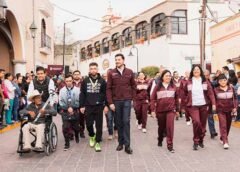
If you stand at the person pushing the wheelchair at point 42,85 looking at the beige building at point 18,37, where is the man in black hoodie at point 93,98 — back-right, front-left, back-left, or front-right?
back-right

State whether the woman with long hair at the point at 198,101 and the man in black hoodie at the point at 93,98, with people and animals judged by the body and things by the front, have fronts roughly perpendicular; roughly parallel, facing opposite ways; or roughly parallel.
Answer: roughly parallel

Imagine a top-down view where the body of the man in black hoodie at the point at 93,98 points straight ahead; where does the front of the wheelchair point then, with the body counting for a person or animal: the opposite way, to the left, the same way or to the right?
the same way

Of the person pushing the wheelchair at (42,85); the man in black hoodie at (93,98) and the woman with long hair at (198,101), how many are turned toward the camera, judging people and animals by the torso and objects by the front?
3

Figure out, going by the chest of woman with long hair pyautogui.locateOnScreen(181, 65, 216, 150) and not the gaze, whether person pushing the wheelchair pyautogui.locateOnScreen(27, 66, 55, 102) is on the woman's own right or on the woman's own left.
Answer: on the woman's own right

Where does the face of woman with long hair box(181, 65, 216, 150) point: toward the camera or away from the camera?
toward the camera

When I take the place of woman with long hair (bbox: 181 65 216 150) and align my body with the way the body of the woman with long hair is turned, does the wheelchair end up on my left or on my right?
on my right

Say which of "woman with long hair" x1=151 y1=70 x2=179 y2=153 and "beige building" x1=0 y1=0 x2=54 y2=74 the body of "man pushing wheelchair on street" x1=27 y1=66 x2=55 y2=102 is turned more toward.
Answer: the woman with long hair

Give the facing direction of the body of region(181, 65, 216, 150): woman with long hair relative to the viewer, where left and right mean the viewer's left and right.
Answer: facing the viewer

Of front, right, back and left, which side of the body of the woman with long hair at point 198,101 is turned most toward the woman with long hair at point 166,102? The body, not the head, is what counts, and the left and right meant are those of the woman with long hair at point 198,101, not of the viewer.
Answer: right

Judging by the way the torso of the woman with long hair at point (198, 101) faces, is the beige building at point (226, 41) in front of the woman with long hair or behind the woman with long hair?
behind

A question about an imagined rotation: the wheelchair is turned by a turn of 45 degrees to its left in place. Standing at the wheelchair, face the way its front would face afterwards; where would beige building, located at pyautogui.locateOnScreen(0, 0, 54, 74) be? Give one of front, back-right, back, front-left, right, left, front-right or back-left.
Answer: back-left

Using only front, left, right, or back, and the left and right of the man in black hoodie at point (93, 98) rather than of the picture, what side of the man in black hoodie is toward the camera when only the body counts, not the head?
front

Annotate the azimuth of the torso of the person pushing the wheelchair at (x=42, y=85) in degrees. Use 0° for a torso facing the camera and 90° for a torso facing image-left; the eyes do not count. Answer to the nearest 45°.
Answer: approximately 0°
